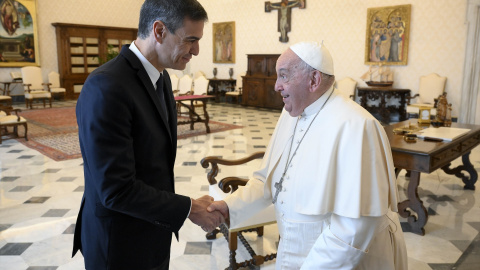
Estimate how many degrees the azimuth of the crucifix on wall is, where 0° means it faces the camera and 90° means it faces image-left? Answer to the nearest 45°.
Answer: approximately 0°

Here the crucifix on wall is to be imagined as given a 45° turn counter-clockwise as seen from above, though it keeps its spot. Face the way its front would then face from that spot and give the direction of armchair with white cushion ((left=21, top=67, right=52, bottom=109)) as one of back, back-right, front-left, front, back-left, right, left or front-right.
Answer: back-right

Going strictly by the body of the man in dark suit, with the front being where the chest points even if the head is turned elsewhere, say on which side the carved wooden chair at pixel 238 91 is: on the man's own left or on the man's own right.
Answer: on the man's own left

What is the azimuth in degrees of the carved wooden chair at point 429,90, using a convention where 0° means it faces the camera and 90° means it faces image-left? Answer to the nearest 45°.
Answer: approximately 45°

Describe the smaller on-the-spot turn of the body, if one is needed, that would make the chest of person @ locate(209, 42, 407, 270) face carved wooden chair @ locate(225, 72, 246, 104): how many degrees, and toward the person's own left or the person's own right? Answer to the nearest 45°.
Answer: approximately 135° to the person's own right

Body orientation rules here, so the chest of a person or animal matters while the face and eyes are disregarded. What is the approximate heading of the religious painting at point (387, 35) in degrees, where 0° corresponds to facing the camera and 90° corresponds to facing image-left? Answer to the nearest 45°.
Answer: approximately 0°

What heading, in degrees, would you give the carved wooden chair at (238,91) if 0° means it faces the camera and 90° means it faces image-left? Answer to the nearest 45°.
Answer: approximately 45°

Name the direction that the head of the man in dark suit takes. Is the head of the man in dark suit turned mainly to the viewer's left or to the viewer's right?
to the viewer's right

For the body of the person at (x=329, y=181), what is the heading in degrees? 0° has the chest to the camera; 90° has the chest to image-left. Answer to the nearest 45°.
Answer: approximately 45°

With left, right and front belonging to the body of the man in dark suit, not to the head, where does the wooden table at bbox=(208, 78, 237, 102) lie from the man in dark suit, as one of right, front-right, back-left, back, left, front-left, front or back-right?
left

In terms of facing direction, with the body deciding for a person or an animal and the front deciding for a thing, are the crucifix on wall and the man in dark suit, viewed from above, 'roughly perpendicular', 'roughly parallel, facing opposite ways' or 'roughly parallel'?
roughly perpendicular

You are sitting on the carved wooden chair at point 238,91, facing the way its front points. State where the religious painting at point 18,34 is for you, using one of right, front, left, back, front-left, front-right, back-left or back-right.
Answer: front-right
